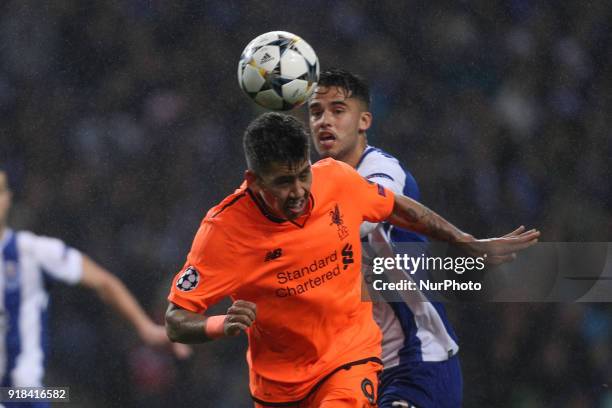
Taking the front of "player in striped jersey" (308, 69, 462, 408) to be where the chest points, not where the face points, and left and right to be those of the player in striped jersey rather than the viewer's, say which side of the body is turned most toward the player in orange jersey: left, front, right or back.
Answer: front

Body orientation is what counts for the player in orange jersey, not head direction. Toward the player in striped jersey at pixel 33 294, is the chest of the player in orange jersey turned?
no

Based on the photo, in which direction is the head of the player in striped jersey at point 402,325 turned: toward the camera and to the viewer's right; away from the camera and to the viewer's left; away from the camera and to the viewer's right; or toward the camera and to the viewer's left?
toward the camera and to the viewer's left

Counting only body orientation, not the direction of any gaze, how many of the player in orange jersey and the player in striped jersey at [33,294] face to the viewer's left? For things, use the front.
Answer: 0

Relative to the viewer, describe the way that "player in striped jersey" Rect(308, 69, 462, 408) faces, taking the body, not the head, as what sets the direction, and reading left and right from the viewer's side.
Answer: facing the viewer and to the left of the viewer
